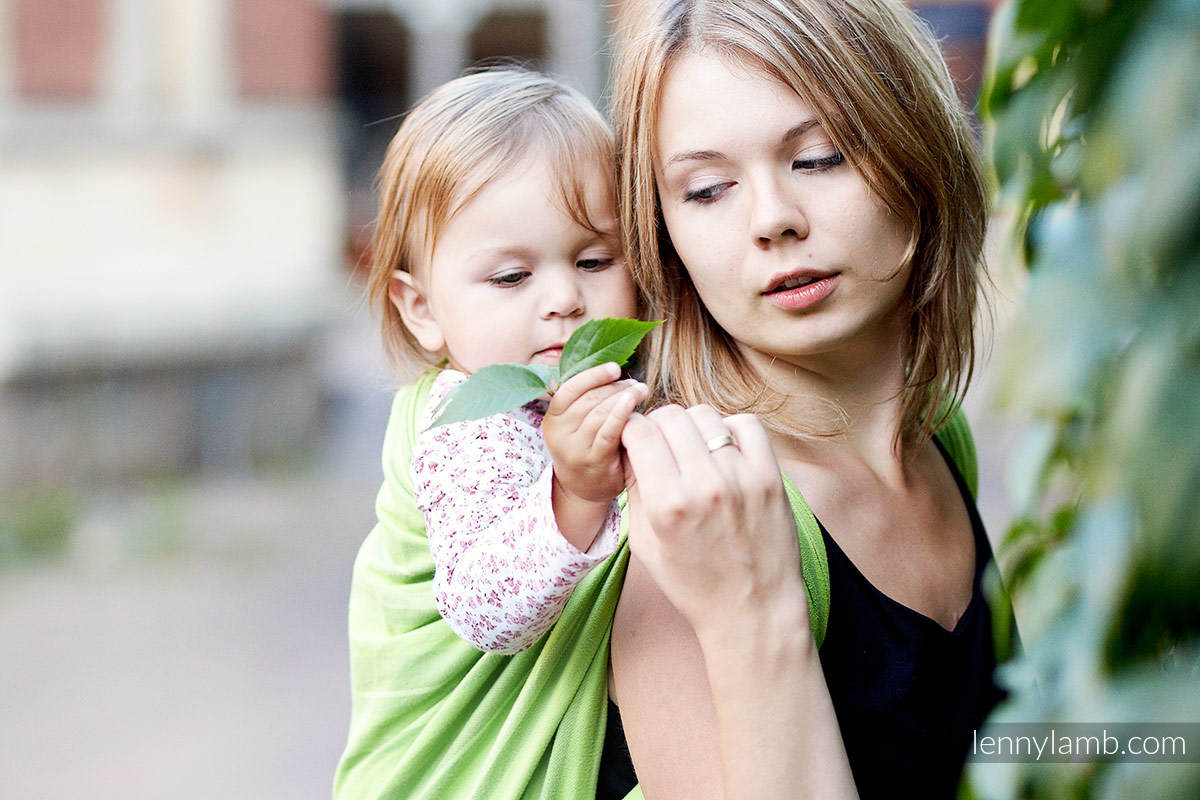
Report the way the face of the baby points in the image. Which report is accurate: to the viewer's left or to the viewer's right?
to the viewer's right

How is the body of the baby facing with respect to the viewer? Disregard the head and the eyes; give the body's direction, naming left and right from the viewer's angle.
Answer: facing the viewer and to the right of the viewer
